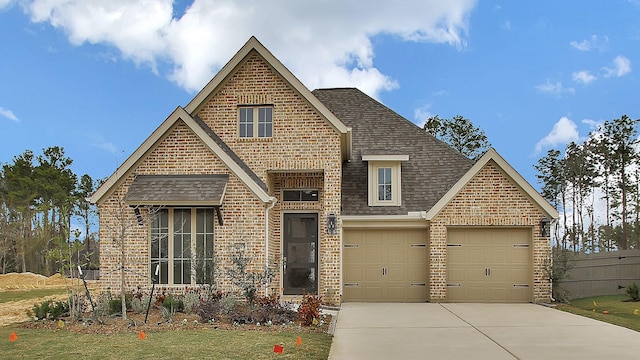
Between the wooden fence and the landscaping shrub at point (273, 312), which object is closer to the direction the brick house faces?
the landscaping shrub

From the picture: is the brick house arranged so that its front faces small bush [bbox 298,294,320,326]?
yes

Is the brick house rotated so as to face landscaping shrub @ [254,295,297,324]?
yes

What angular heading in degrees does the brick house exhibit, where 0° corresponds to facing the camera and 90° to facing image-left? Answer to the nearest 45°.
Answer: approximately 0°

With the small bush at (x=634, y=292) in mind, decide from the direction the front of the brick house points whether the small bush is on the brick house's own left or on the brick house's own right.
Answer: on the brick house's own left

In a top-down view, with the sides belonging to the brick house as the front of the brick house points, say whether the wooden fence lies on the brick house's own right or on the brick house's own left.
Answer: on the brick house's own left
